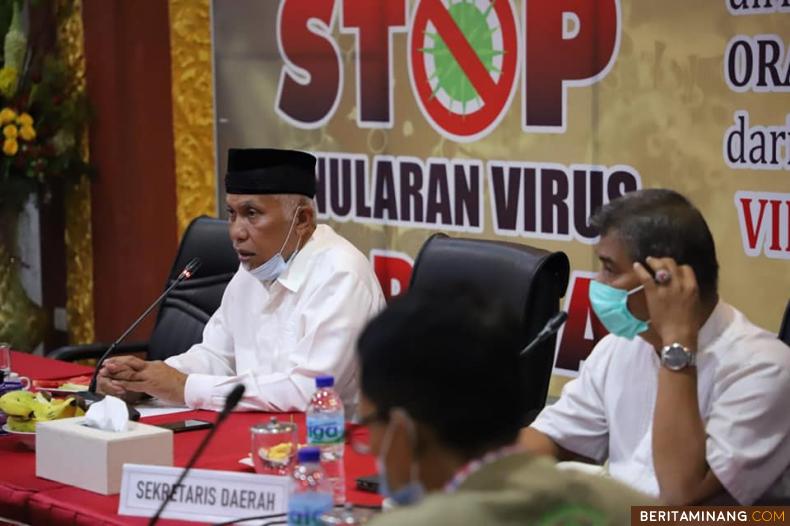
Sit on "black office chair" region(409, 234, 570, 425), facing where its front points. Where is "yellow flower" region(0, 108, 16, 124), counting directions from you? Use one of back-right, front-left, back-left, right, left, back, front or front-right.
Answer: right

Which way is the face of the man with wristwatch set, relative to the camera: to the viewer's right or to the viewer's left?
to the viewer's left

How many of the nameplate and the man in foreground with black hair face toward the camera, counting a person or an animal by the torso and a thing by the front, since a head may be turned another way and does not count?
1

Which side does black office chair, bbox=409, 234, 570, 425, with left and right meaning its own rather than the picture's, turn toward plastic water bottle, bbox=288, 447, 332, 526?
front

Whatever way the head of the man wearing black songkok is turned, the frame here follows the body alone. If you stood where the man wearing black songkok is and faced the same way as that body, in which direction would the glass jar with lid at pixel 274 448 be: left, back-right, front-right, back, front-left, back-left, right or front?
front-left

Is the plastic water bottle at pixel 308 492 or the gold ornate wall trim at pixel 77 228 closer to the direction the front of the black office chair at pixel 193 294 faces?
the plastic water bottle

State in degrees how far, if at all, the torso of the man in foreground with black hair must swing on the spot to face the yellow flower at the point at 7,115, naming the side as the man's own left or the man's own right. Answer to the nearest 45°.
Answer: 0° — they already face it

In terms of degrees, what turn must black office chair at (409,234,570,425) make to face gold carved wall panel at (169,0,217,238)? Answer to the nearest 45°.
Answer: approximately 90° to its right

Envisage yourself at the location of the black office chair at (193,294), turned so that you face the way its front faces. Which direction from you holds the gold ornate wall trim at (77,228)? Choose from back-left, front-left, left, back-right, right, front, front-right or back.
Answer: back-right

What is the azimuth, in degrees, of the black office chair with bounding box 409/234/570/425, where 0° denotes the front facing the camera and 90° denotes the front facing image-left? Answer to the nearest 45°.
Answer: approximately 45°
